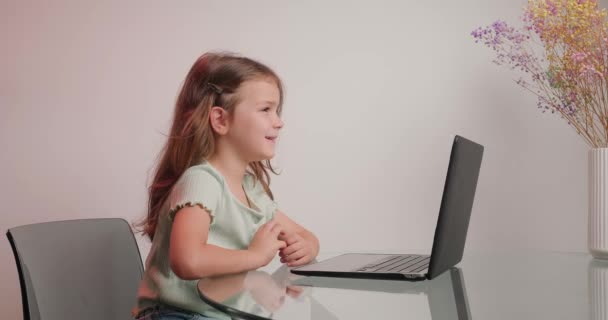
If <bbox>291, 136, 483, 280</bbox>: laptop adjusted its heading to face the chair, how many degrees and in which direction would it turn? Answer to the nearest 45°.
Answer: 0° — it already faces it

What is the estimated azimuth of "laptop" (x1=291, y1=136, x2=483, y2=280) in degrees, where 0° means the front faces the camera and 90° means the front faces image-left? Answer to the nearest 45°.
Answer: approximately 90°

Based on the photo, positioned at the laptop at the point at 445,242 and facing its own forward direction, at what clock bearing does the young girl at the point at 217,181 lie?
The young girl is roughly at 1 o'clock from the laptop.
